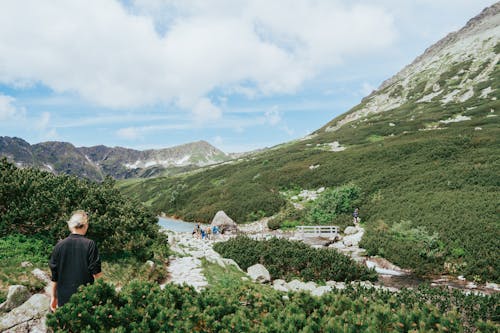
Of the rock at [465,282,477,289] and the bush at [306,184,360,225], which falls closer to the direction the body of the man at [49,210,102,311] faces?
the bush

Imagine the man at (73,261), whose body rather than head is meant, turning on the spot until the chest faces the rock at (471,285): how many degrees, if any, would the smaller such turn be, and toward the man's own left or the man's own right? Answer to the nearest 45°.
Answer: approximately 90° to the man's own right

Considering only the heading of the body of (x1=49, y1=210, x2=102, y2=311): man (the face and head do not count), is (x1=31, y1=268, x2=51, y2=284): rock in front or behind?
in front

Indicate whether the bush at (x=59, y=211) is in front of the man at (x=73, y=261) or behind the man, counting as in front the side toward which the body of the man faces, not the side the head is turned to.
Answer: in front

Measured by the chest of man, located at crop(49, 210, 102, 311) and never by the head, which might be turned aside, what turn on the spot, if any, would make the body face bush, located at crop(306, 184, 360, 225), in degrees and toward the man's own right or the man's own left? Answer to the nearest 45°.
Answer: approximately 45° to the man's own right

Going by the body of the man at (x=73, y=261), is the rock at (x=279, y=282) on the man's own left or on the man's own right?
on the man's own right

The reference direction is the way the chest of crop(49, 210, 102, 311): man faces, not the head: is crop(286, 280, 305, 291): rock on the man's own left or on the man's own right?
on the man's own right

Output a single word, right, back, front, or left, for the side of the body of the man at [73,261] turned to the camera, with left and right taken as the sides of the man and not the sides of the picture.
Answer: back
